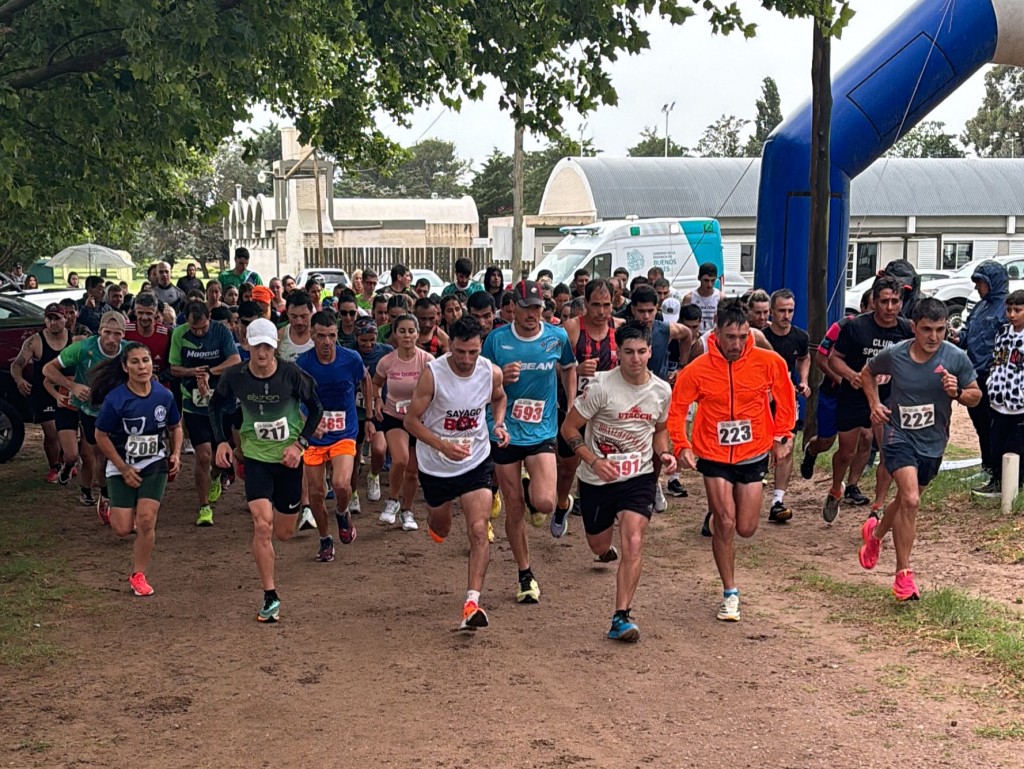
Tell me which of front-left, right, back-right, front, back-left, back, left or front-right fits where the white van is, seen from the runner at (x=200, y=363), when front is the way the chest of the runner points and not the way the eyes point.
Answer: back-left

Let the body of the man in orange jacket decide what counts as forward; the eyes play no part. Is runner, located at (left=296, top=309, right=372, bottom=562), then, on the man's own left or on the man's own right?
on the man's own right

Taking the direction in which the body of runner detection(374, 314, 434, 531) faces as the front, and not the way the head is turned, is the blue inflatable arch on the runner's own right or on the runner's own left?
on the runner's own left

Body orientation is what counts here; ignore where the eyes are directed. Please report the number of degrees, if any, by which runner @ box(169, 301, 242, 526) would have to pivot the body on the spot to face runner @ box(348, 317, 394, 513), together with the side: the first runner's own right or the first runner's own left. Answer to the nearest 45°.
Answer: approximately 90° to the first runner's own left

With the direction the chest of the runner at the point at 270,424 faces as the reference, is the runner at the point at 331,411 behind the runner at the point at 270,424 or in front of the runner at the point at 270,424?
behind

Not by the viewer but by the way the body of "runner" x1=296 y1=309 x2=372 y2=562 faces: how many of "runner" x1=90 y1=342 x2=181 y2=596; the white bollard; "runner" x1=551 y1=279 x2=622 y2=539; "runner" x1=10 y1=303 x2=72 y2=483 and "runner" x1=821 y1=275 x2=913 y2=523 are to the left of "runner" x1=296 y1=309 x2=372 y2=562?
3

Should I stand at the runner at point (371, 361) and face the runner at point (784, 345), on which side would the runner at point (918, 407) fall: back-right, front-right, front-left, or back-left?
front-right

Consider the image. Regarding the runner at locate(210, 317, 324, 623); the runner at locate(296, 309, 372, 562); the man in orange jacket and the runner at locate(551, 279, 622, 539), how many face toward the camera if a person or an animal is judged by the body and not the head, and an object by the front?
4

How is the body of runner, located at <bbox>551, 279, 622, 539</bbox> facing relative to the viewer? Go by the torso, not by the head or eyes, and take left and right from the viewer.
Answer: facing the viewer

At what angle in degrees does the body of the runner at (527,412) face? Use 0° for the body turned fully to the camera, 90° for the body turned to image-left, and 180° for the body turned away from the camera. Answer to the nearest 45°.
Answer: approximately 0°

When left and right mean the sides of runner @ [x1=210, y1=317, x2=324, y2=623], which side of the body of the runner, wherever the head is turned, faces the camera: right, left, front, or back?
front

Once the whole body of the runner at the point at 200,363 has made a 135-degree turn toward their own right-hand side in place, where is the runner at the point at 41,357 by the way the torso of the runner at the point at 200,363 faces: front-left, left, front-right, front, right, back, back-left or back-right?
front

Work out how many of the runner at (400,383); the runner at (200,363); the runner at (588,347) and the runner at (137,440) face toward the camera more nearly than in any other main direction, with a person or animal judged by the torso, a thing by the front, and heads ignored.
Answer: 4
